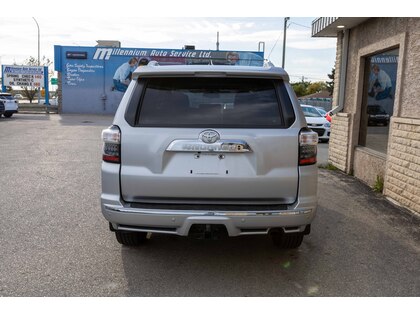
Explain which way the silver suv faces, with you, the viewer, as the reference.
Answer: facing away from the viewer

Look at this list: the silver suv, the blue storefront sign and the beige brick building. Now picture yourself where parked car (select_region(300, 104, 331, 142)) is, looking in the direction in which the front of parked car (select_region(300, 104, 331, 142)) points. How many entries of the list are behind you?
1

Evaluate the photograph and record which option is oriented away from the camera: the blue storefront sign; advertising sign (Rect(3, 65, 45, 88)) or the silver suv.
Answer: the silver suv

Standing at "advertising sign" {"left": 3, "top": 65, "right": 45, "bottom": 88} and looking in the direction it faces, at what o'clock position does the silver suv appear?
The silver suv is roughly at 12 o'clock from the advertising sign.

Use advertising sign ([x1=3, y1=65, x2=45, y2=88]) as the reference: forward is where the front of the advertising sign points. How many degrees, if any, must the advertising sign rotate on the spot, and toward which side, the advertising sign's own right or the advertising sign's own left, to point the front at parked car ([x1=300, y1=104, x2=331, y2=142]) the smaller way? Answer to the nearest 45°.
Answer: approximately 45° to the advertising sign's own left

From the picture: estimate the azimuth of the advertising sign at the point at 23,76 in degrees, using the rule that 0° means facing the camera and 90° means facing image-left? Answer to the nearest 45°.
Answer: approximately 0°

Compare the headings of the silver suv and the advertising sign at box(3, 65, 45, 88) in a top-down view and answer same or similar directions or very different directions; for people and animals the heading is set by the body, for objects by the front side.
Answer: very different directions

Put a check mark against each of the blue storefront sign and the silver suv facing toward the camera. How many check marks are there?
1

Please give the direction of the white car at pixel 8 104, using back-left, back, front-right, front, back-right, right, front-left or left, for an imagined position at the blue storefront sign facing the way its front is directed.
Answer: front-right

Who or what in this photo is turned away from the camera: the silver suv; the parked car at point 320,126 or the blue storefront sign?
the silver suv
